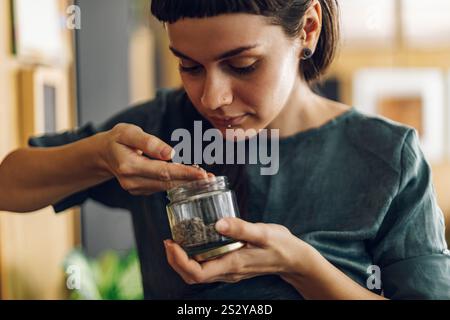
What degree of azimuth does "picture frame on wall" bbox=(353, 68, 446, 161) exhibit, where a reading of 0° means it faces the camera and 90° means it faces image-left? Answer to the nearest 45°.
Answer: approximately 0°

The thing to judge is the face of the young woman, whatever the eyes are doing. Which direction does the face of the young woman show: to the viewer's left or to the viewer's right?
to the viewer's left

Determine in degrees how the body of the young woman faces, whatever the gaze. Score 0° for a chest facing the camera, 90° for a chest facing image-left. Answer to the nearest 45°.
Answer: approximately 45°

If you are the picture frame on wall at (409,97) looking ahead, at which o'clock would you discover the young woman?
The young woman is roughly at 12 o'clock from the picture frame on wall.
